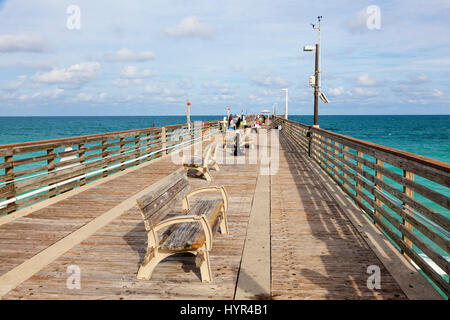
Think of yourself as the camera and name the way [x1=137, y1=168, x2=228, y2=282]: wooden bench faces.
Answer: facing to the right of the viewer
